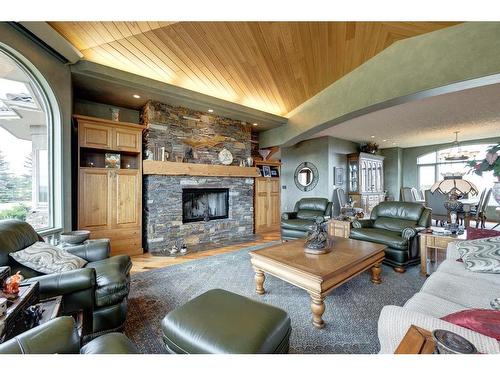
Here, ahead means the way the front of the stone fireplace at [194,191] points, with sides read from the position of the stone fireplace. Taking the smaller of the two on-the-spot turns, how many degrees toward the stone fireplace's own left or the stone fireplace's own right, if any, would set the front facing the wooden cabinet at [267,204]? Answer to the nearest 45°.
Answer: approximately 90° to the stone fireplace's own left

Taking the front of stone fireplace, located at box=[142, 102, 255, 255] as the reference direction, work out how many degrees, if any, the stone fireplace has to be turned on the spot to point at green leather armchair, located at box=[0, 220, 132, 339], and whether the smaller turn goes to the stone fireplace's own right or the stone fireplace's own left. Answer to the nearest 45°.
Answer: approximately 45° to the stone fireplace's own right

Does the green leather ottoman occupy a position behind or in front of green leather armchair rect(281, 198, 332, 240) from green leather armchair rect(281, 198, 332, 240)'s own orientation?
in front

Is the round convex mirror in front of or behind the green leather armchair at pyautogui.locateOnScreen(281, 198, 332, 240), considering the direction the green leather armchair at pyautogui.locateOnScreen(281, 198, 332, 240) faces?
behind

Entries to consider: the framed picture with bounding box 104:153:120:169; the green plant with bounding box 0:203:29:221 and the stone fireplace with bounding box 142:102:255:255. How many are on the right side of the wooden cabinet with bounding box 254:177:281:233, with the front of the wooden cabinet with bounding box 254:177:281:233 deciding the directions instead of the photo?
3

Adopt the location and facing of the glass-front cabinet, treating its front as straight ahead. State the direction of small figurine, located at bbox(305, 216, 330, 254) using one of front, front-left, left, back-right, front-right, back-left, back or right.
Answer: front-right

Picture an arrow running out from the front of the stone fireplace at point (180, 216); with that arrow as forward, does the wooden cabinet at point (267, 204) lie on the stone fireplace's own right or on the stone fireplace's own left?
on the stone fireplace's own left

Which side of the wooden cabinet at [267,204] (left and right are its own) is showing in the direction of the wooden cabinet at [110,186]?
right

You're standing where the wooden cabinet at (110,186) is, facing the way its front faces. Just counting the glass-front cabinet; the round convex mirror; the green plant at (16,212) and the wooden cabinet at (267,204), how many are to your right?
1

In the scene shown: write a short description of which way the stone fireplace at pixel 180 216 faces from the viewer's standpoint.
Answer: facing the viewer and to the right of the viewer

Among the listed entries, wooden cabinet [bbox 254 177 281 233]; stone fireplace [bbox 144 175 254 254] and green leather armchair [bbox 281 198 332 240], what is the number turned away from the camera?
0

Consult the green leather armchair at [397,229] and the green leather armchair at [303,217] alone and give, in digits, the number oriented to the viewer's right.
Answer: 0

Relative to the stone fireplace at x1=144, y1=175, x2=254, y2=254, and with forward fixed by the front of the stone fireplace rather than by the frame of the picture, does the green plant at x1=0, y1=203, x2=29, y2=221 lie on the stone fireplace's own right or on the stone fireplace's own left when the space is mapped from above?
on the stone fireplace's own right
